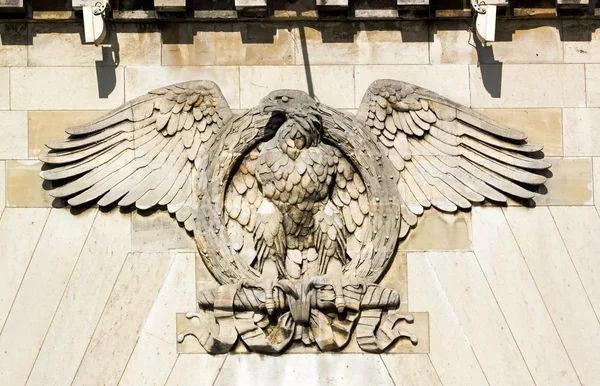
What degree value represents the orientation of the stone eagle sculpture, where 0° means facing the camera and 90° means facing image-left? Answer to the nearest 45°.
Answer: approximately 0°
